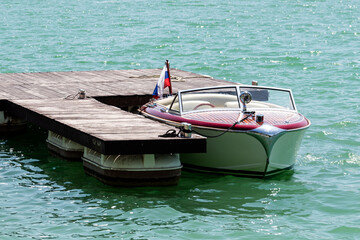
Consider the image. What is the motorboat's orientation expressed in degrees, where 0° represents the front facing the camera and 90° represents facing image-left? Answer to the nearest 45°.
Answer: approximately 315°

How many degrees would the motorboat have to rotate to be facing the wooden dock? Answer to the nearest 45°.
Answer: approximately 180°
